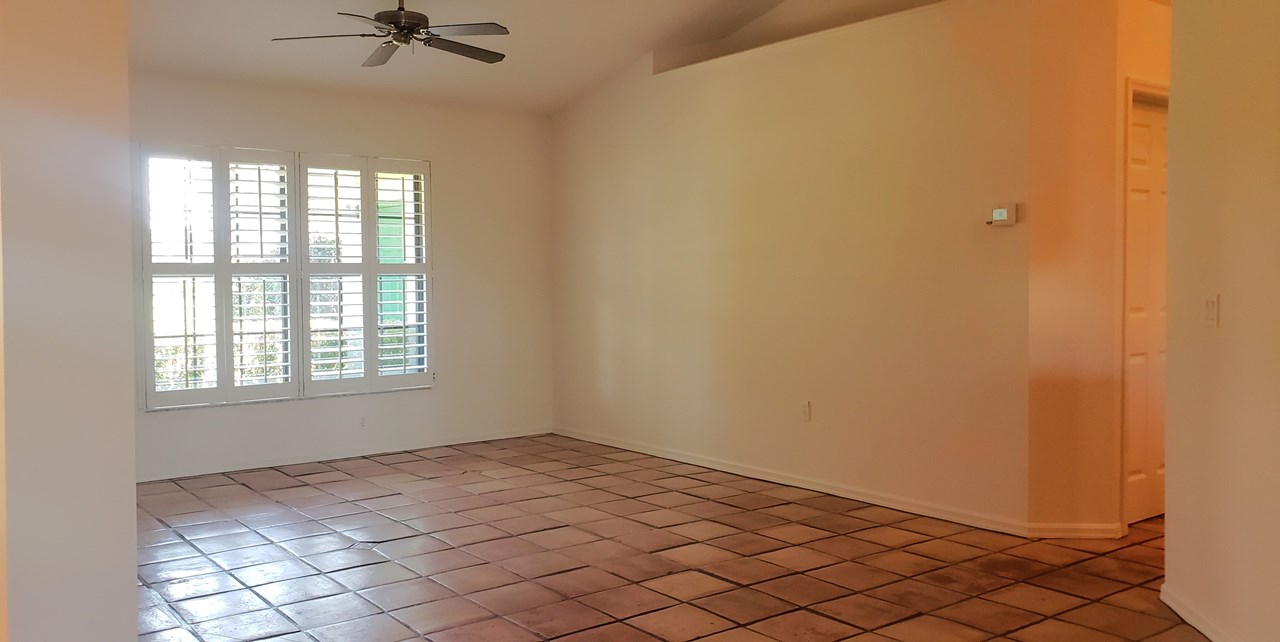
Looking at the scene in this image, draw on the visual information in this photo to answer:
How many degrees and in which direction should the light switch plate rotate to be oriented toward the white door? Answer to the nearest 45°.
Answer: approximately 135° to its right

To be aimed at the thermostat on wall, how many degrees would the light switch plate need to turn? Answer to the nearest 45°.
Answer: approximately 90° to its right

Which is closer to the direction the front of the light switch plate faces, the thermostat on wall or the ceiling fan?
the ceiling fan

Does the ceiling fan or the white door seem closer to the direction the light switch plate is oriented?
the ceiling fan

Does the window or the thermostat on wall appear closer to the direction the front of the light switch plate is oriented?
the window

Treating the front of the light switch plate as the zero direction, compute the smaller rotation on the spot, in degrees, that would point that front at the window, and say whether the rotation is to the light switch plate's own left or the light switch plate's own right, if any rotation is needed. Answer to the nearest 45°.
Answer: approximately 45° to the light switch plate's own right

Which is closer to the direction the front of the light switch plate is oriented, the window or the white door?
the window

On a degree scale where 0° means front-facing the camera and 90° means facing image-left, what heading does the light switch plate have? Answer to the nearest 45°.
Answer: approximately 45°
